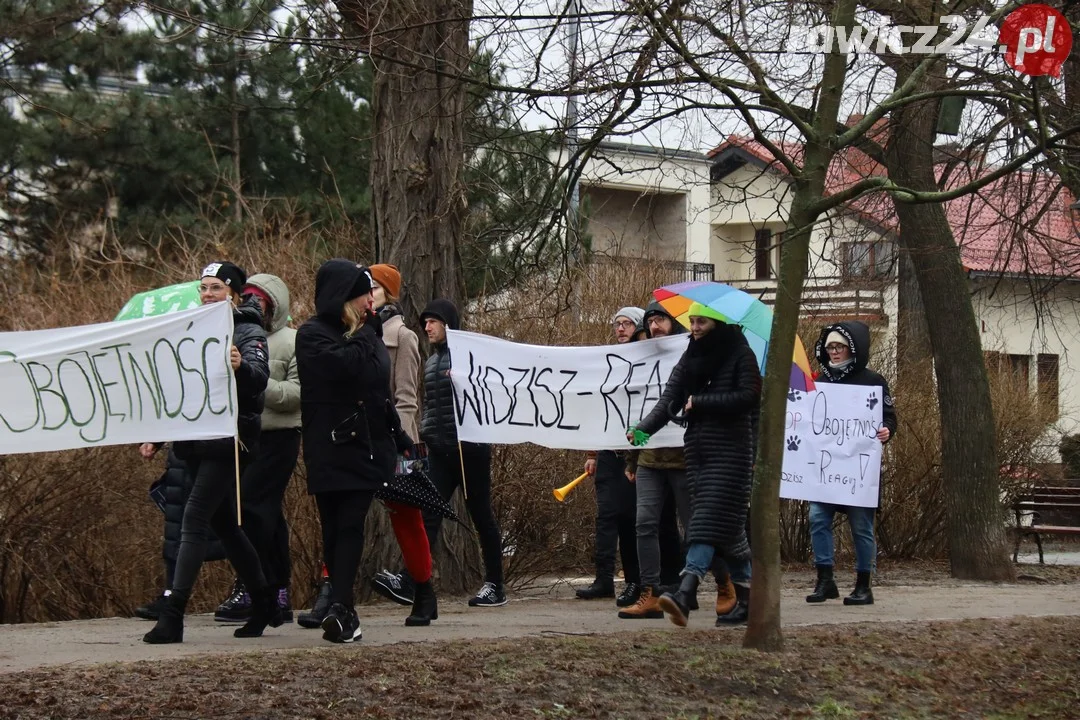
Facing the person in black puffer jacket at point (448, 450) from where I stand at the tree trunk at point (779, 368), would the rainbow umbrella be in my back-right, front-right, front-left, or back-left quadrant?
front-right

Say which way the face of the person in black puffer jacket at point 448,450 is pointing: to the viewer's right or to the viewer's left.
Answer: to the viewer's left

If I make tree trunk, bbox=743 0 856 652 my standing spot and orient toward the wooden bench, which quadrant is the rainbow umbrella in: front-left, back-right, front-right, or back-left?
front-left

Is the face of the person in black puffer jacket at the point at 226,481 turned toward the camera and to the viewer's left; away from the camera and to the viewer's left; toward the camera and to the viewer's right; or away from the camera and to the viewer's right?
toward the camera and to the viewer's left

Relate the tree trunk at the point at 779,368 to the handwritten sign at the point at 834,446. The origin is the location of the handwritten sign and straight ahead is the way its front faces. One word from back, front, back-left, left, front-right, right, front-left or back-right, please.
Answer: front

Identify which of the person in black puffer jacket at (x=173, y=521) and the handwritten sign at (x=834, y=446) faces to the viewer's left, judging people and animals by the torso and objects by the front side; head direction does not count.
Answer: the person in black puffer jacket

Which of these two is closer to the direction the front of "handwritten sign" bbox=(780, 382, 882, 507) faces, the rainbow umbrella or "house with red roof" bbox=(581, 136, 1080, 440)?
the rainbow umbrella

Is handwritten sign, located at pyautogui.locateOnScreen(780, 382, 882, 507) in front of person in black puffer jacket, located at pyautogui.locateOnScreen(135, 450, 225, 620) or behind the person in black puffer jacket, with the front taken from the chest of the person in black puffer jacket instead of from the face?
behind

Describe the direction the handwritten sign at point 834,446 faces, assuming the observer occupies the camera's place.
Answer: facing the viewer

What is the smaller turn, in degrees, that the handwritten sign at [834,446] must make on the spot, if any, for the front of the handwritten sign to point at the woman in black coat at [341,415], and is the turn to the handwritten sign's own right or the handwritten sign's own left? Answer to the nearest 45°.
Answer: approximately 45° to the handwritten sign's own right

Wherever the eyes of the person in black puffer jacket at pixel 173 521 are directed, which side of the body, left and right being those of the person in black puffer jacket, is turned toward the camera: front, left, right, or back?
left

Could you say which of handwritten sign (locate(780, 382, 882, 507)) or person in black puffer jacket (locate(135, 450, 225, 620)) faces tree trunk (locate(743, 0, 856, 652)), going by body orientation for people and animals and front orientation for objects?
the handwritten sign

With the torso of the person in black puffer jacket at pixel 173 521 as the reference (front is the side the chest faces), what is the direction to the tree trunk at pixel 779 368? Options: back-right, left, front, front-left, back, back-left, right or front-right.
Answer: back-left

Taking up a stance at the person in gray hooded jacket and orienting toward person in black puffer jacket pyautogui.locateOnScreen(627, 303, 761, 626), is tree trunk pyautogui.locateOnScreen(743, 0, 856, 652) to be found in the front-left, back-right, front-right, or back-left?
front-right

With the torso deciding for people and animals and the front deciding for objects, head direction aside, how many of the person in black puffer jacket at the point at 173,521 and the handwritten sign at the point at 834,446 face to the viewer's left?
1
